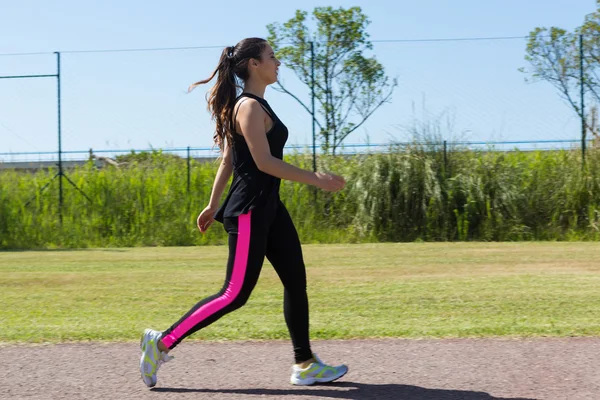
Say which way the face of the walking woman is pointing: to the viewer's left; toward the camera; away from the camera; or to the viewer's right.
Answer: to the viewer's right

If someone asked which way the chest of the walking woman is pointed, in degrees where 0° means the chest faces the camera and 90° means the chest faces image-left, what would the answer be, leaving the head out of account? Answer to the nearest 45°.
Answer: approximately 270°
